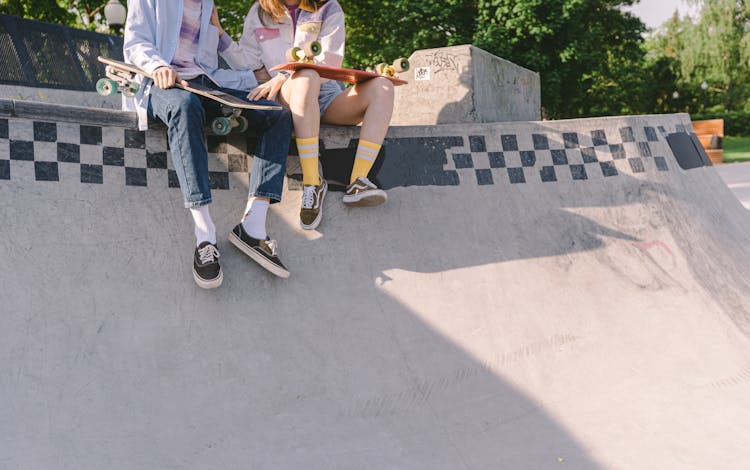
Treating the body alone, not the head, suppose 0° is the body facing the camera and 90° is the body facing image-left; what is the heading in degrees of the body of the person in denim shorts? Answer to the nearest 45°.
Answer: approximately 0°

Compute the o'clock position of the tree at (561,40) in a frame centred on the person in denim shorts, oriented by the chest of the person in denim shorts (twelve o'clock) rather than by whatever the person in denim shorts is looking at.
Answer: The tree is roughly at 7 o'clock from the person in denim shorts.

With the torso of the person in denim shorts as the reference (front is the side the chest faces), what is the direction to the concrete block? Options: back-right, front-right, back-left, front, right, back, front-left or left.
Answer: back-left

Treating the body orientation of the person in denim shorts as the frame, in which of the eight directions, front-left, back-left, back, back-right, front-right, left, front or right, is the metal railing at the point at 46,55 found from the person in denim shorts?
back-right
